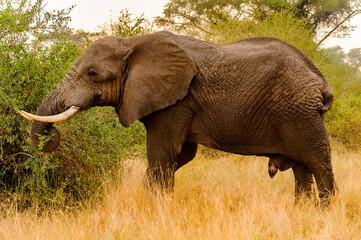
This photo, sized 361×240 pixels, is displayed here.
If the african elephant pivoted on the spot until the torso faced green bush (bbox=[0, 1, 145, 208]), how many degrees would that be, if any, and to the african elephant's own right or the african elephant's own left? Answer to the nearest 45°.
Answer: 0° — it already faces it

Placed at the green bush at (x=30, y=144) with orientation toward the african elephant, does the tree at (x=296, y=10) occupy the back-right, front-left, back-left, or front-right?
front-left

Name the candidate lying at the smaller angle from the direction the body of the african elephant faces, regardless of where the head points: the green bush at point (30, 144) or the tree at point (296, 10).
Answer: the green bush

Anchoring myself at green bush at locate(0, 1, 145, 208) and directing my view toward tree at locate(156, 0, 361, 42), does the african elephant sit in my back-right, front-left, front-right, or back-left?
front-right

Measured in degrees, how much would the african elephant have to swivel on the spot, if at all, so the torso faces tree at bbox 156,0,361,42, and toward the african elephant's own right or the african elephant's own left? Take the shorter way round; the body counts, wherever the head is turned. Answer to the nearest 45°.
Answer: approximately 90° to the african elephant's own right

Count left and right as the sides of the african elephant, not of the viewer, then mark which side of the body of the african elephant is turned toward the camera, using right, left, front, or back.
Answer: left
